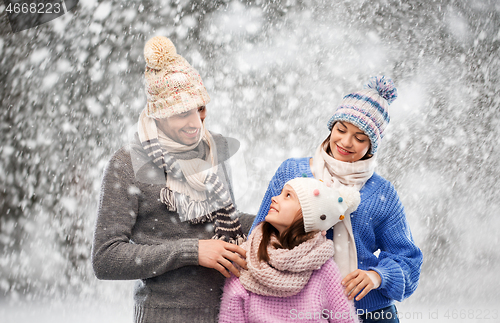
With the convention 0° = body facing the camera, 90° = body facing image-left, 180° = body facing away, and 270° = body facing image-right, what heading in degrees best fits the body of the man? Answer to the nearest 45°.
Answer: approximately 315°

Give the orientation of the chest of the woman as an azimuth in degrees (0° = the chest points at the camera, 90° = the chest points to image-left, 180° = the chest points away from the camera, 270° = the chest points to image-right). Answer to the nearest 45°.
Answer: approximately 45°
